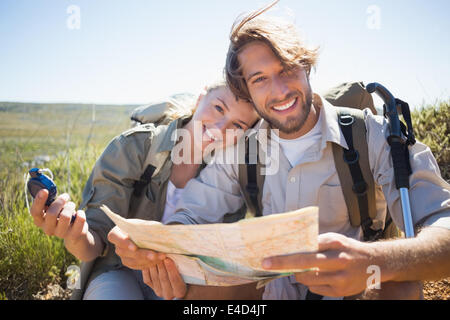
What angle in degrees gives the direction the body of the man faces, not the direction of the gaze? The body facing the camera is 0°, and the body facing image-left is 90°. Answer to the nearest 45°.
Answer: approximately 0°

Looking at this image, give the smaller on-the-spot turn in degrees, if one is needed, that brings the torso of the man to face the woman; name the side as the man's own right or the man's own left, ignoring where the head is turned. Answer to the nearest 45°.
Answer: approximately 90° to the man's own right

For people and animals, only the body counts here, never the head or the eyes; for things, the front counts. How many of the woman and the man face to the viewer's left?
0
